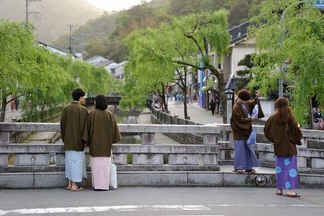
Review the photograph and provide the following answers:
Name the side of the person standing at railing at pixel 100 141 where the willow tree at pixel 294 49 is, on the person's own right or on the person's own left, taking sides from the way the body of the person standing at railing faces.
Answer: on the person's own right

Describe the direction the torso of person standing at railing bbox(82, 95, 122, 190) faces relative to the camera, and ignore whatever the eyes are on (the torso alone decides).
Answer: away from the camera

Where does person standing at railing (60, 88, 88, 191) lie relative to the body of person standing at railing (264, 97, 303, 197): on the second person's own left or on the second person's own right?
on the second person's own left

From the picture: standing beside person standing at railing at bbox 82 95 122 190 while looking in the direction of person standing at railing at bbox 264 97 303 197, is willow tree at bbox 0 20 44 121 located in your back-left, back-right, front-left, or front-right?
back-left

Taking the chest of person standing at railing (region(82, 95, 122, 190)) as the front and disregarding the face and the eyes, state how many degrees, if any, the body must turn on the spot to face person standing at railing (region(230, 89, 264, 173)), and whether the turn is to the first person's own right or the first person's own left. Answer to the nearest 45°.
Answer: approximately 90° to the first person's own right

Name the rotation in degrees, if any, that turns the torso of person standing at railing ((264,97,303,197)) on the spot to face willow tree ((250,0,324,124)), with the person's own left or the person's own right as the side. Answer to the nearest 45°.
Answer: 0° — they already face it

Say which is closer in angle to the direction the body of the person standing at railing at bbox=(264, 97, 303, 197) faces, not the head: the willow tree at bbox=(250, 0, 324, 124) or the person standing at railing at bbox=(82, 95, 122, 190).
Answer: the willow tree

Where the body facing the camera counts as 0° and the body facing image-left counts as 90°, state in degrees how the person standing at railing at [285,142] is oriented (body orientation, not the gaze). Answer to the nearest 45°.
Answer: approximately 180°

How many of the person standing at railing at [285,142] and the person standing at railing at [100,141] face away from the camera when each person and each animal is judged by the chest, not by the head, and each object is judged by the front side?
2

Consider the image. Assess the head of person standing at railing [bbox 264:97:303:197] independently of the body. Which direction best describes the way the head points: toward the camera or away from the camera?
away from the camera

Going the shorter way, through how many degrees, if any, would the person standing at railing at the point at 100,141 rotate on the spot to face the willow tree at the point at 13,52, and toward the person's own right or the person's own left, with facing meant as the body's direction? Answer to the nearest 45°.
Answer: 0° — they already face it

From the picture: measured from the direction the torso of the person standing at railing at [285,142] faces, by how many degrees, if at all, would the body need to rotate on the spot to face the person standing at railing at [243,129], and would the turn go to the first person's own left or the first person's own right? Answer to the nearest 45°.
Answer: approximately 45° to the first person's own left
